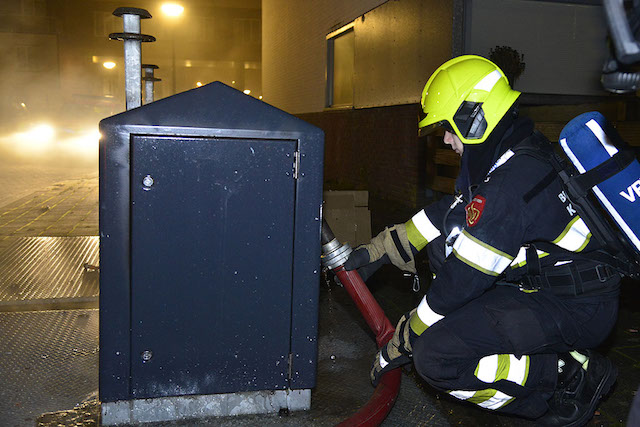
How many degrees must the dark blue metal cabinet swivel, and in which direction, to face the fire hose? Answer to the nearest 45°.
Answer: approximately 135° to its left

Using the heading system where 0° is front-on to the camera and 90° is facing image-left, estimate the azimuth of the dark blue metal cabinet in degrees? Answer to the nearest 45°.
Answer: approximately 0°

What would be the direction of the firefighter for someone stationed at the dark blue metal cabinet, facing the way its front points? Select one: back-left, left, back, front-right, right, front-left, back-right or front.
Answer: left

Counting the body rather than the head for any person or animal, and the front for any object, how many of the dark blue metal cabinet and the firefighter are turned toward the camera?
1

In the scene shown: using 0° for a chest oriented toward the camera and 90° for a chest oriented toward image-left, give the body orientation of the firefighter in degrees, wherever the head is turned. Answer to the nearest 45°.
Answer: approximately 90°

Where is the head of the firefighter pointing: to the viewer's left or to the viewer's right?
to the viewer's left

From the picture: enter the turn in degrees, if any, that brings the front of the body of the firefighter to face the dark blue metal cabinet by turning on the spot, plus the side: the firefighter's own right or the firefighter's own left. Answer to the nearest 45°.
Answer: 0° — they already face it
